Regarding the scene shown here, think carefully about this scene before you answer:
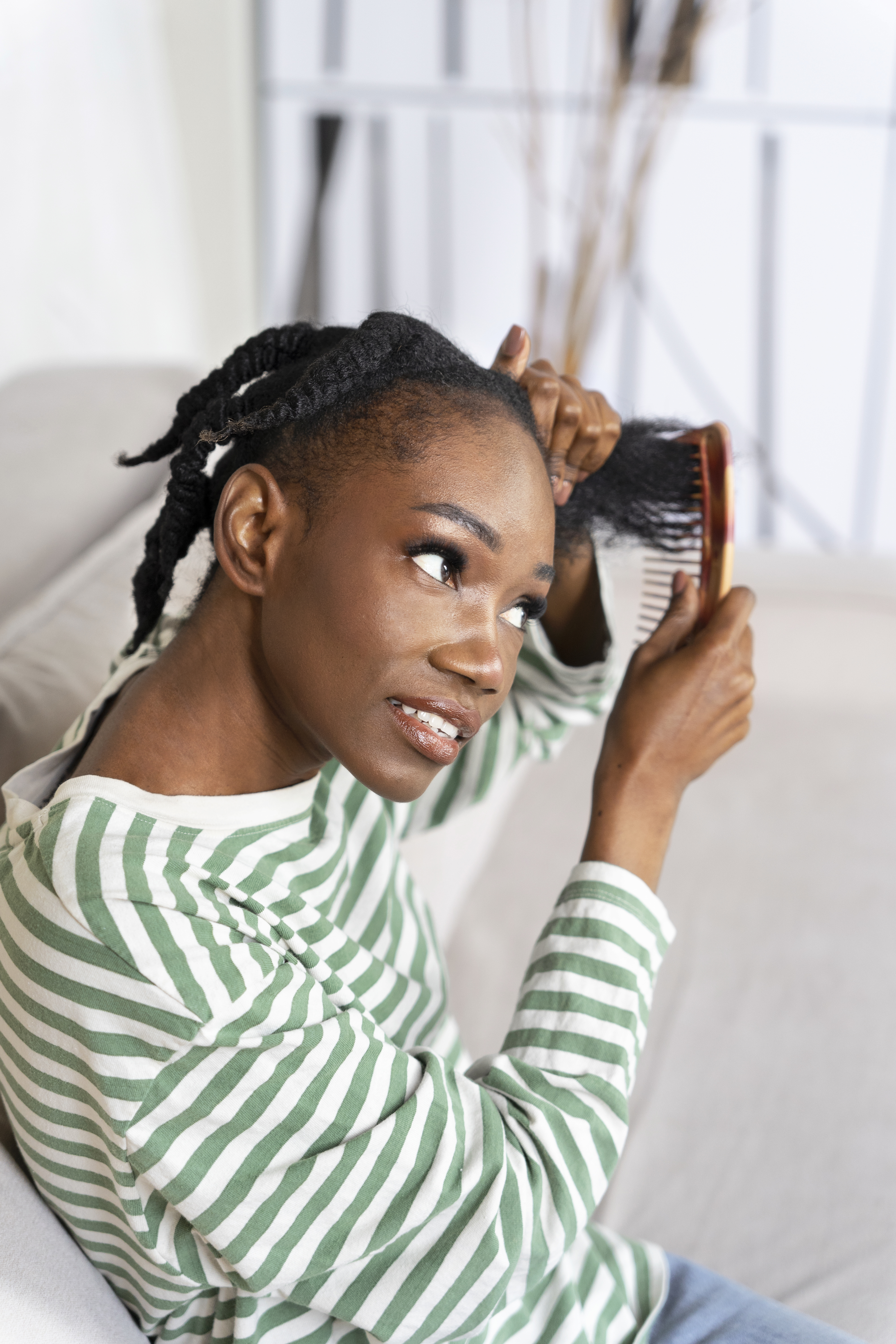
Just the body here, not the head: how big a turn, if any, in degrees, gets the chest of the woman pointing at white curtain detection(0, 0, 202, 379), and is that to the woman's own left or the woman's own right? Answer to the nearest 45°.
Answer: approximately 90° to the woman's own left

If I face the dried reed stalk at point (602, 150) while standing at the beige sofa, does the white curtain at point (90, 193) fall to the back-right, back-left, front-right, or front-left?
front-left

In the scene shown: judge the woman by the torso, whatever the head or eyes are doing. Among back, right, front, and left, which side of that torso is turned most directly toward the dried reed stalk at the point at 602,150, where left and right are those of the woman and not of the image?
left

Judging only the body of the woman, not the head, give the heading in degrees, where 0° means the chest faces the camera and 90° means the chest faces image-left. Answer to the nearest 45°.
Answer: approximately 270°

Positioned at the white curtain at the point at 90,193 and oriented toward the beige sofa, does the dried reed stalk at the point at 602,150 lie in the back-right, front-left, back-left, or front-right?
front-left

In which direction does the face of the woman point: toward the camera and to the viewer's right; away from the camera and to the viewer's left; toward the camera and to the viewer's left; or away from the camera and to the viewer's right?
toward the camera and to the viewer's right

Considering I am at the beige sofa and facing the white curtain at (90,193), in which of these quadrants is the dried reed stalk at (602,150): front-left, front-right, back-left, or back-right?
front-right
